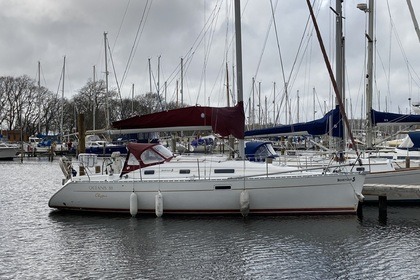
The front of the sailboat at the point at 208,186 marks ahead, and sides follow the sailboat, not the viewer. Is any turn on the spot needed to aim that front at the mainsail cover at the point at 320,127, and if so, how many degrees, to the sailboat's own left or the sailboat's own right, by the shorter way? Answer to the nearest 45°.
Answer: approximately 45° to the sailboat's own left

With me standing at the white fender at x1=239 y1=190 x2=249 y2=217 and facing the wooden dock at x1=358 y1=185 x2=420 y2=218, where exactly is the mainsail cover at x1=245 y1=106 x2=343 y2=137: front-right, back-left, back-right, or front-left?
front-left

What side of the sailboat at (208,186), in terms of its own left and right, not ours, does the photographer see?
right

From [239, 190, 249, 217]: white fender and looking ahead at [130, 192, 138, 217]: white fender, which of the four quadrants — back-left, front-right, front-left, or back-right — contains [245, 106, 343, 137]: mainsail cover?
back-right

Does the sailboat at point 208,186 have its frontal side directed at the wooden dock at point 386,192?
yes
